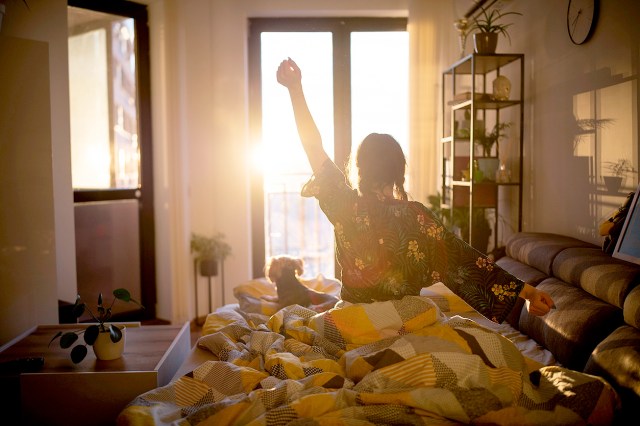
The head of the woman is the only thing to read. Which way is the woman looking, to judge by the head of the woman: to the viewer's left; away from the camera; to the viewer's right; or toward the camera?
away from the camera

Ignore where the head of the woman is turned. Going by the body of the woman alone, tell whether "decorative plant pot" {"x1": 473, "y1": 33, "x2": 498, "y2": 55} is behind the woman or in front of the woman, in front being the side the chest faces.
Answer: in front

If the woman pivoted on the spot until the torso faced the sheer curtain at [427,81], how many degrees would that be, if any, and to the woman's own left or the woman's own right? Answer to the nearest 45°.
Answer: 0° — they already face it

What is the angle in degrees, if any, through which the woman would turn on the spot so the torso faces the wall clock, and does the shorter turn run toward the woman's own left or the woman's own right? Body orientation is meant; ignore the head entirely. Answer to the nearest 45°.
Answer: approximately 45° to the woman's own right

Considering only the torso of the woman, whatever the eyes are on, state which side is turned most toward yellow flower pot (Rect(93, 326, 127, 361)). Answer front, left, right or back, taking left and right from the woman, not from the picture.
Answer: left

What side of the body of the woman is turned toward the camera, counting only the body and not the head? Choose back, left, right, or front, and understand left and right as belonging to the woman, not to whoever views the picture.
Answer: back

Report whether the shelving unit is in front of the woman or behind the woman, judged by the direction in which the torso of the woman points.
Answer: in front
